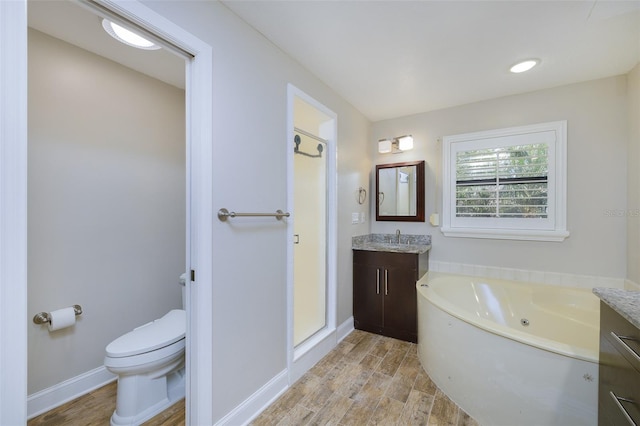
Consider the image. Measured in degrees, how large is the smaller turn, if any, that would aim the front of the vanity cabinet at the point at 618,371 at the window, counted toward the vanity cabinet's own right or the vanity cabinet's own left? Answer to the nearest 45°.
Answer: approximately 45° to the vanity cabinet's own right

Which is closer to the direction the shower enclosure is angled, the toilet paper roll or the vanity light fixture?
the vanity light fixture

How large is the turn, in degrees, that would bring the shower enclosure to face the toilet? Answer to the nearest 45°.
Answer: approximately 90° to its right

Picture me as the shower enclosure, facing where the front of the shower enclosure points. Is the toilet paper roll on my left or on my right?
on my right

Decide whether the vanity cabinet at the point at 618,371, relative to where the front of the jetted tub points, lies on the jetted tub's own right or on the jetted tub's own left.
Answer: on the jetted tub's own left

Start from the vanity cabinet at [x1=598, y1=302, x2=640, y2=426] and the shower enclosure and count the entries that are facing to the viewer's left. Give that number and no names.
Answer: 1

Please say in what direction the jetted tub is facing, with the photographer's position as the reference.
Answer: facing the viewer and to the left of the viewer

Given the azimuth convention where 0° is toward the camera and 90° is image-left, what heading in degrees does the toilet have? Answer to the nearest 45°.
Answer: approximately 45°

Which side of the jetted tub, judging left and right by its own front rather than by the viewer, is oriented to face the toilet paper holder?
front

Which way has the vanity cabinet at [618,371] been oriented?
to the viewer's left

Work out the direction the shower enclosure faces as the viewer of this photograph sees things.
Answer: facing the viewer and to the right of the viewer

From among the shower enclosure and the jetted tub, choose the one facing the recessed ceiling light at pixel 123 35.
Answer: the jetted tub
